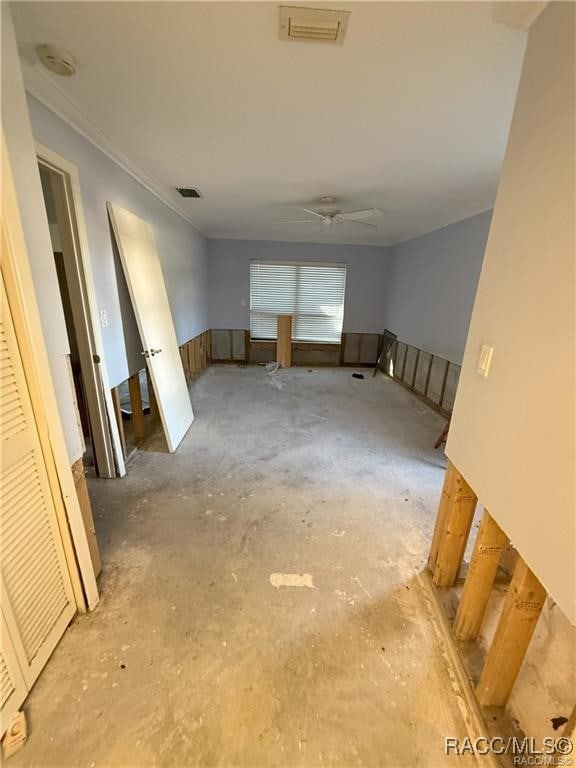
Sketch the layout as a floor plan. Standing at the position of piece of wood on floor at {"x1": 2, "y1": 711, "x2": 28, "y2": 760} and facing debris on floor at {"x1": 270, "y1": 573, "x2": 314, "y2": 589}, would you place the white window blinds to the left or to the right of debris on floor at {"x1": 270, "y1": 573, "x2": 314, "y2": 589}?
left

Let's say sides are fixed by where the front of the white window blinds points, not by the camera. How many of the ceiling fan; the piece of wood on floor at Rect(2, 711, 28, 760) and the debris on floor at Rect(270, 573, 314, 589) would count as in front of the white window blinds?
3

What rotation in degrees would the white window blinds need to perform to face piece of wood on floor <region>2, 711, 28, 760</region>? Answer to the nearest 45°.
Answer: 0° — it already faces it

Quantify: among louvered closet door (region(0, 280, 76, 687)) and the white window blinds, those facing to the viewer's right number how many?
1

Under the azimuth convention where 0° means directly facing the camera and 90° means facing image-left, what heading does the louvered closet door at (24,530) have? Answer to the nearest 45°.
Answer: approximately 270°
